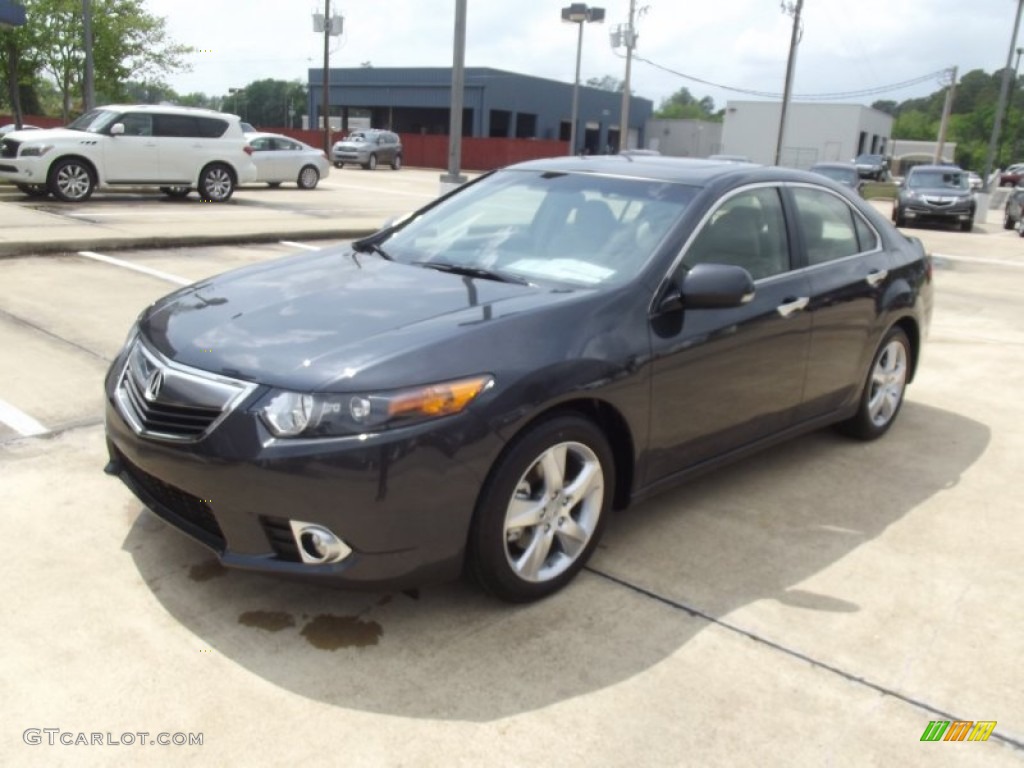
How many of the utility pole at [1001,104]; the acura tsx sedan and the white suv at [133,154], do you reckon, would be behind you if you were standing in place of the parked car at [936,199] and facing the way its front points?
1

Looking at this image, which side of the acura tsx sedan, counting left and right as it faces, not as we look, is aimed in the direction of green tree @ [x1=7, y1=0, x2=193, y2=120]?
right

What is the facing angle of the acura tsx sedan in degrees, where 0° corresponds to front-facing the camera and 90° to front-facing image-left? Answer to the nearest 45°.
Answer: approximately 45°

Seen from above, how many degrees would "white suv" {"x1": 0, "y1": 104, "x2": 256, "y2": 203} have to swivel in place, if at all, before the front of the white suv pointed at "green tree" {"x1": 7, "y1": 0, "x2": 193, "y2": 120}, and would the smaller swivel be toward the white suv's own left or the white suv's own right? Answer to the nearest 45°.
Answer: approximately 135° to the white suv's own right

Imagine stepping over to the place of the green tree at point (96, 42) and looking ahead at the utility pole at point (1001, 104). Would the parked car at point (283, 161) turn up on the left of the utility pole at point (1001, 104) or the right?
right

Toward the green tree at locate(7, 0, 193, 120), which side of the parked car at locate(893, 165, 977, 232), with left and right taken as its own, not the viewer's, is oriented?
right

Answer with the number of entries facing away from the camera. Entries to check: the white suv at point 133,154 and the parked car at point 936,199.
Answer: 0

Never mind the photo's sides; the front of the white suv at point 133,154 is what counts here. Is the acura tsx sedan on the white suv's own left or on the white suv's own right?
on the white suv's own left

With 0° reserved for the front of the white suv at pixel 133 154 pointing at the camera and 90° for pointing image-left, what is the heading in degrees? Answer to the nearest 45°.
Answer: approximately 45°

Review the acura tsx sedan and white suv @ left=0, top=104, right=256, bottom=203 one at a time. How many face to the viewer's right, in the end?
0

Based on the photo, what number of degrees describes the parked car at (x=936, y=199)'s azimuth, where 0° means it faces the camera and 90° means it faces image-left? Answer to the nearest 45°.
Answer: approximately 0°
